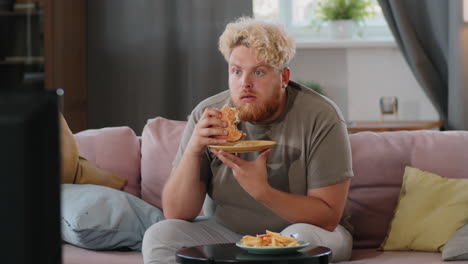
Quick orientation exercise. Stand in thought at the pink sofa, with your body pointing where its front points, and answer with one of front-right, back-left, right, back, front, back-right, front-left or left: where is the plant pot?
back

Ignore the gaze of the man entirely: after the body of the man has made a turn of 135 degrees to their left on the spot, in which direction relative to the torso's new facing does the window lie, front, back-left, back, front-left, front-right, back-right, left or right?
front-left

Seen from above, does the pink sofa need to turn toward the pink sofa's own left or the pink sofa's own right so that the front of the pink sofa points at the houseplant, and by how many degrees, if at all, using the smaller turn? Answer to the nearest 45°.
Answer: approximately 180°

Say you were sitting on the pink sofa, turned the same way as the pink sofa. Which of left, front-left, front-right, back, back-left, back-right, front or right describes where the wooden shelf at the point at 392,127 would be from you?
back

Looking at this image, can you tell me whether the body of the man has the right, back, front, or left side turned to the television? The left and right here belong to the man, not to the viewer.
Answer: front

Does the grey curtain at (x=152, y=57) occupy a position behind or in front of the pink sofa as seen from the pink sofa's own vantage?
behind

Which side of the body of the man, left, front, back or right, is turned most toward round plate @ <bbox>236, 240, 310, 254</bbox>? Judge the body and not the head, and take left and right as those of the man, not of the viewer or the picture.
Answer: front

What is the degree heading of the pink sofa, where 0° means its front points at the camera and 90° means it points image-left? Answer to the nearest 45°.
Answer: approximately 0°

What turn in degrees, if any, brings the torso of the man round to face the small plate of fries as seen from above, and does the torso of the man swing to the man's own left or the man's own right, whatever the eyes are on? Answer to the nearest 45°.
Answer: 0° — they already face it

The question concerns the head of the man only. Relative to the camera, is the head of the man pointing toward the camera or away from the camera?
toward the camera

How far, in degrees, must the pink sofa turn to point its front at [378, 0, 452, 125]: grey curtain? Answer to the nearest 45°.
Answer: approximately 180°

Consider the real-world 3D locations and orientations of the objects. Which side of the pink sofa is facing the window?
back

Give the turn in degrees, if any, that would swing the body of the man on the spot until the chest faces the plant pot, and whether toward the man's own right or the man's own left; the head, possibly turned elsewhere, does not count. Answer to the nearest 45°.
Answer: approximately 180°

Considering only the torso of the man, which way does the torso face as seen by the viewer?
toward the camera
